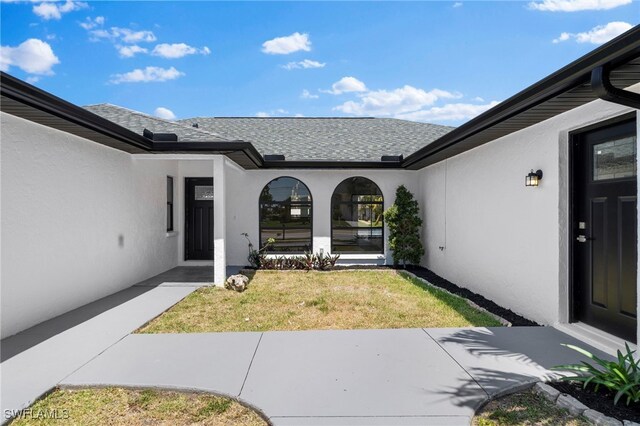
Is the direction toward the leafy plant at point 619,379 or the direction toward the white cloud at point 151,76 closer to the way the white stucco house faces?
the leafy plant

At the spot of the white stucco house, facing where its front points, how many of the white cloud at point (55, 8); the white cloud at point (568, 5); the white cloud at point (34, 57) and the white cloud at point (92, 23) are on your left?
1

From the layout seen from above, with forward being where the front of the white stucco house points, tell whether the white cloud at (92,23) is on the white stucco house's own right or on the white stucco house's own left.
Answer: on the white stucco house's own right

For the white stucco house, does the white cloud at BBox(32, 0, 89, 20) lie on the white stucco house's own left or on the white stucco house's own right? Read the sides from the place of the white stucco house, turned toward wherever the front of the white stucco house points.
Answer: on the white stucco house's own right

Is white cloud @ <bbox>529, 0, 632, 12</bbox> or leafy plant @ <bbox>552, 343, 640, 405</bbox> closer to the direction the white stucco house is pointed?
the leafy plant

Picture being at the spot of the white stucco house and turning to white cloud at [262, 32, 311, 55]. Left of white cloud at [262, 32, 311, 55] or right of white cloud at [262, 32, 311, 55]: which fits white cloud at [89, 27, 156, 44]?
left

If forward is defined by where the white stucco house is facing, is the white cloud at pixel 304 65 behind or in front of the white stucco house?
behind

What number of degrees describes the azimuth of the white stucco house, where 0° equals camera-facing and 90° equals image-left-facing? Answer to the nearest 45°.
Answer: approximately 0°

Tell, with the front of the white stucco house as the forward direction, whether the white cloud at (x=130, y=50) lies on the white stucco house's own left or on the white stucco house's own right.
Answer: on the white stucco house's own right

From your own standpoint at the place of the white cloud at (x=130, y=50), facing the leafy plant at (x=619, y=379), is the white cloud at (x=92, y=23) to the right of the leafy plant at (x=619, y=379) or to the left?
right

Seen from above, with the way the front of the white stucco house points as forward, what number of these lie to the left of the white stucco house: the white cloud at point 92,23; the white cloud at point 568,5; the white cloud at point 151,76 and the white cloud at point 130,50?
1

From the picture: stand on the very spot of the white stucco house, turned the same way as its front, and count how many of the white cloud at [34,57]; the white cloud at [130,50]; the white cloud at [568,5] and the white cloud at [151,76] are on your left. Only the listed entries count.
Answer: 1

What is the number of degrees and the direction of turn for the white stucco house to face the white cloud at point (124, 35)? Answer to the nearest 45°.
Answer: approximately 135° to its right
